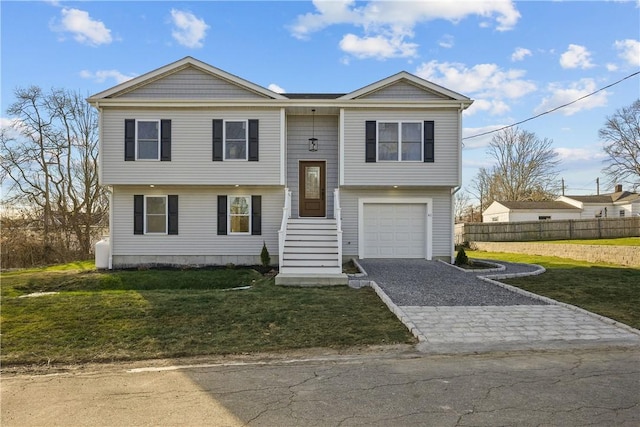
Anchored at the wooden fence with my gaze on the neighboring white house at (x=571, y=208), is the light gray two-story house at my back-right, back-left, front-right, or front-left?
back-left

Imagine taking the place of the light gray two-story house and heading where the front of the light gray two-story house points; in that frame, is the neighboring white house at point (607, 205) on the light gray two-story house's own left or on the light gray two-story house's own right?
on the light gray two-story house's own left

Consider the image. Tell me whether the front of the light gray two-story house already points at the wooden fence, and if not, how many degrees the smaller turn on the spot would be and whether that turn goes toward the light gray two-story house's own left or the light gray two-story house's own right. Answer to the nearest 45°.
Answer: approximately 135° to the light gray two-story house's own left

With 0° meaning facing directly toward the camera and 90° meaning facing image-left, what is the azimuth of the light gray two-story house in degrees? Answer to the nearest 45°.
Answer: approximately 0°

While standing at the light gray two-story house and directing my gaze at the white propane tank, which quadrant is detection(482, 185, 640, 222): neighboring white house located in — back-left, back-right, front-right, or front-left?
back-right

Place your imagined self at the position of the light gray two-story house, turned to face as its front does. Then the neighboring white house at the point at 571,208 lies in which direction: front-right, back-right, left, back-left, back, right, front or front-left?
back-left

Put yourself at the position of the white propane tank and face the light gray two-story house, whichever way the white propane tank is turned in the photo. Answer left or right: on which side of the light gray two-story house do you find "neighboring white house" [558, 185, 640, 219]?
left

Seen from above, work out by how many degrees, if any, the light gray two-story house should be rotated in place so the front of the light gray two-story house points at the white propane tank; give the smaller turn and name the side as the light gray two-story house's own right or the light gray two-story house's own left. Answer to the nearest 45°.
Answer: approximately 90° to the light gray two-story house's own right
